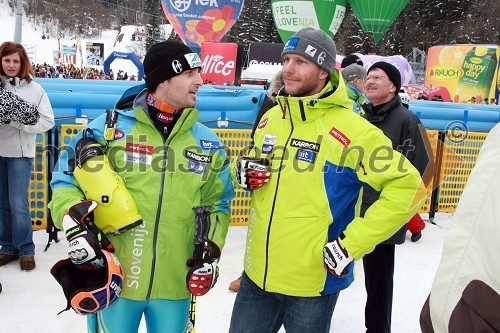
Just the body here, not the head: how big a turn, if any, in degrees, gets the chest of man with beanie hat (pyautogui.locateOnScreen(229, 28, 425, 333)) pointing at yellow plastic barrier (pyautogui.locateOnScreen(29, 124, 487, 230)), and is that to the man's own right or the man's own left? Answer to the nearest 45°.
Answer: approximately 135° to the man's own right

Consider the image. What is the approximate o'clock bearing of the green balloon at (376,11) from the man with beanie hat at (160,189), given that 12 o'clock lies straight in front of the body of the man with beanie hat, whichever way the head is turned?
The green balloon is roughly at 7 o'clock from the man with beanie hat.

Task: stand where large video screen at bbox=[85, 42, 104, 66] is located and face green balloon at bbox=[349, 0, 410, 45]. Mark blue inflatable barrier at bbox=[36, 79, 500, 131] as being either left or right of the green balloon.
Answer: right

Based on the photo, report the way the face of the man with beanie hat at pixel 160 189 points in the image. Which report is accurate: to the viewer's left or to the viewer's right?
to the viewer's right

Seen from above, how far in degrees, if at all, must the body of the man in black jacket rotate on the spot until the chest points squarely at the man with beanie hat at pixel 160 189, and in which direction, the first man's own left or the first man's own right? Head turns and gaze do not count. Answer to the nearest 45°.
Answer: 0° — they already face them

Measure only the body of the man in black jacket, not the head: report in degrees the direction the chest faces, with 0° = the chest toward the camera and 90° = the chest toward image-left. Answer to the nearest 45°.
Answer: approximately 45°

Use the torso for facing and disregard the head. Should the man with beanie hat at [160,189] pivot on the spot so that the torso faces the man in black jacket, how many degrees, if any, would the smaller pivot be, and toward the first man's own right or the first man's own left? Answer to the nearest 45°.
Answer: approximately 135° to the first man's own left
